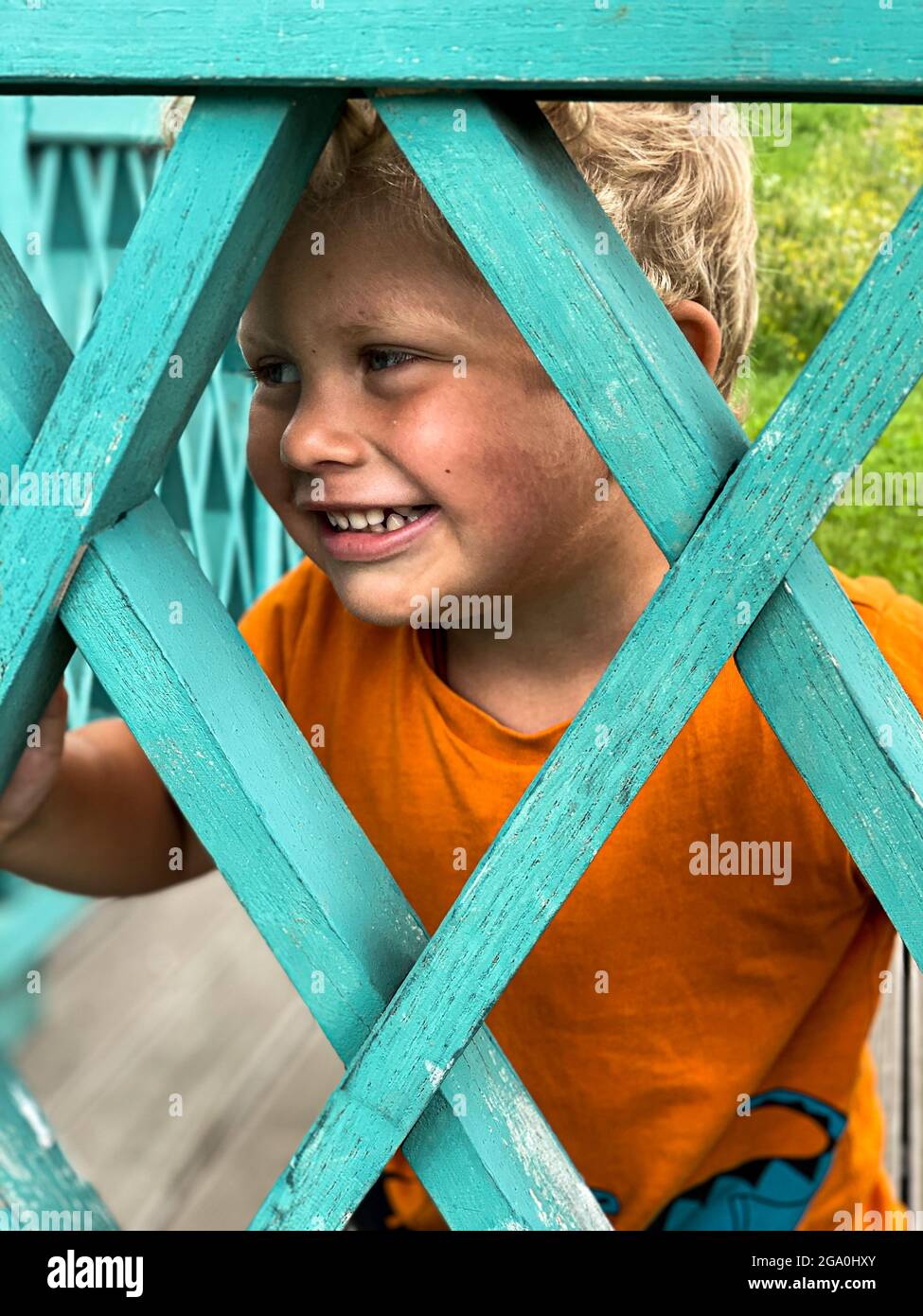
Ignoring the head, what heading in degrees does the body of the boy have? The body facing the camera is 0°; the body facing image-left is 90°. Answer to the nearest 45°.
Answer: approximately 45°

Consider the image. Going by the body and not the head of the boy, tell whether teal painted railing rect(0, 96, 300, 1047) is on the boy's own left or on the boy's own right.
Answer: on the boy's own right

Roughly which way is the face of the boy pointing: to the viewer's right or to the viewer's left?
to the viewer's left
